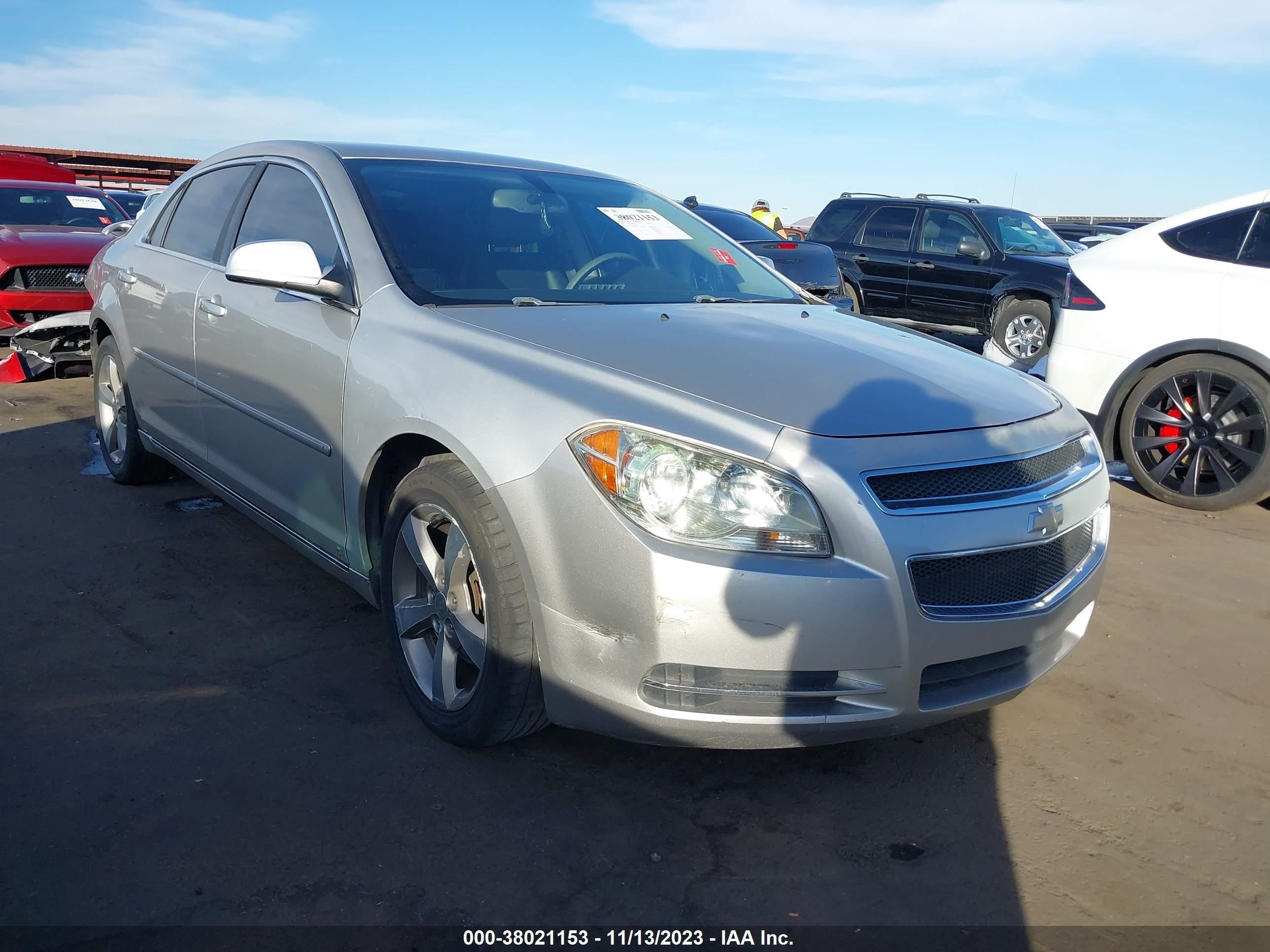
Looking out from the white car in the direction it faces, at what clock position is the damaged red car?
The damaged red car is roughly at 6 o'clock from the white car.

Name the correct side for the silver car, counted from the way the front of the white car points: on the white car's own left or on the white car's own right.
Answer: on the white car's own right

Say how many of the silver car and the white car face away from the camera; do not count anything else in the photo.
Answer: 0

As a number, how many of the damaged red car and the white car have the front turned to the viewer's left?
0

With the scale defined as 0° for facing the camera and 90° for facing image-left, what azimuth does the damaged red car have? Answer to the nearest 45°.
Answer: approximately 315°

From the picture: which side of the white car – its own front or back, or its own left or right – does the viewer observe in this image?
right

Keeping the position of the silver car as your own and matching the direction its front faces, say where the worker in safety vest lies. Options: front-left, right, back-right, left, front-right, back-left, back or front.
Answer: back-left

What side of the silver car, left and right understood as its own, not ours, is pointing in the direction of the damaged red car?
back

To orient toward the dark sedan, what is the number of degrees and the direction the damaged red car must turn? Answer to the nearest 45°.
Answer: approximately 45° to its left

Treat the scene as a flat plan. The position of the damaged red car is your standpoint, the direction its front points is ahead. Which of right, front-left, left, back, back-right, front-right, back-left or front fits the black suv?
front-left

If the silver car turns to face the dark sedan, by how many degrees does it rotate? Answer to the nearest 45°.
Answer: approximately 135° to its left
